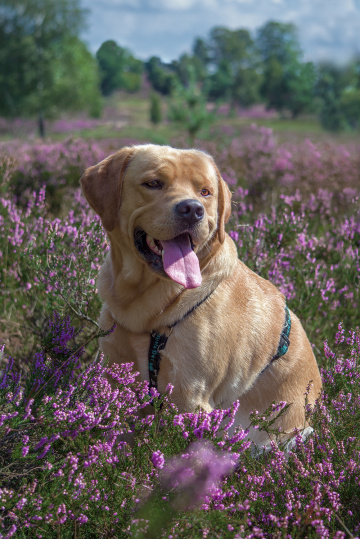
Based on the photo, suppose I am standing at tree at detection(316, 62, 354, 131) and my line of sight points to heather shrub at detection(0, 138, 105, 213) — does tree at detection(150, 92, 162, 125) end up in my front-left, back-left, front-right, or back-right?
front-right

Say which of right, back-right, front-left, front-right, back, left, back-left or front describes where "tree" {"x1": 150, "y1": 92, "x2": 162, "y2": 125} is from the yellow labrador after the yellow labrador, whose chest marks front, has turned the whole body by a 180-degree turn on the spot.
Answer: front-left

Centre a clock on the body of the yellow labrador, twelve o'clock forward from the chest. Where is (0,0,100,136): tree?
The tree is roughly at 4 o'clock from the yellow labrador.

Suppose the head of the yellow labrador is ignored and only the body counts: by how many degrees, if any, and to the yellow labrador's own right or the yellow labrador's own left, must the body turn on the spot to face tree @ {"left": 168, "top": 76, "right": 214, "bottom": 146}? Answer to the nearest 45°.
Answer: approximately 135° to the yellow labrador's own right

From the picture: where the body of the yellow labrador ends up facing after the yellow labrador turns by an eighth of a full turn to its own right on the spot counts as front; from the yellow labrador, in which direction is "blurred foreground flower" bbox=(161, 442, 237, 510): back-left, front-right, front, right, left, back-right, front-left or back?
left
